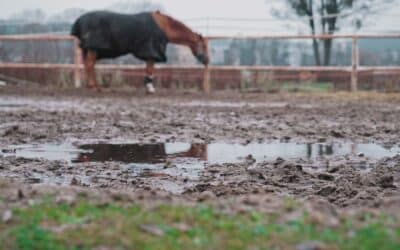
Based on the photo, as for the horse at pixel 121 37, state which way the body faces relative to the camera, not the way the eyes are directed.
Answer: to the viewer's right

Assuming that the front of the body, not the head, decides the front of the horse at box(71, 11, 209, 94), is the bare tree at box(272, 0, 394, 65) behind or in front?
in front
